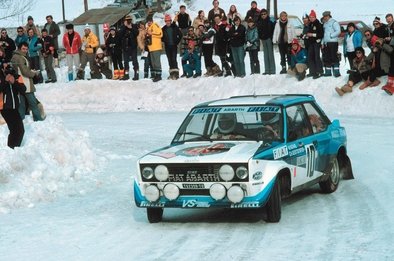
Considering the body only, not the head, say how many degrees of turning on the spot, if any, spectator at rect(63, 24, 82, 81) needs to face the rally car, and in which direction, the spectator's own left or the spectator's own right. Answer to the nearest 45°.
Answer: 0° — they already face it

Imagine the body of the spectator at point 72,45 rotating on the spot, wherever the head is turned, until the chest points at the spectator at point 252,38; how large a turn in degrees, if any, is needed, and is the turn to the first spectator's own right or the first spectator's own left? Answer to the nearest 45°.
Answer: approximately 45° to the first spectator's own left

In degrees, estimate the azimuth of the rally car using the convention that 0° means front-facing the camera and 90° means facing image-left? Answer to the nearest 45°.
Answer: approximately 45°

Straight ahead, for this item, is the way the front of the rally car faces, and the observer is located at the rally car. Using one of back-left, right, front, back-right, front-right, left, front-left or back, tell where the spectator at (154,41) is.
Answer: back-right

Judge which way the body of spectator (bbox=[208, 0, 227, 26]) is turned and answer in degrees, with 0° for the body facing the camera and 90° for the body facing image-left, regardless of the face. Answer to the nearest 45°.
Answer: approximately 0°

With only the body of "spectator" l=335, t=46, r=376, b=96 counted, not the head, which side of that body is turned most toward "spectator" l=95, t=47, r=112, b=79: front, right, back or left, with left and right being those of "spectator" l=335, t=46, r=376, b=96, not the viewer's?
right

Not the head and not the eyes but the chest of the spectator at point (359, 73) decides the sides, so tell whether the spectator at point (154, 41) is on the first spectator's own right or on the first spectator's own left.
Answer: on the first spectator's own right
